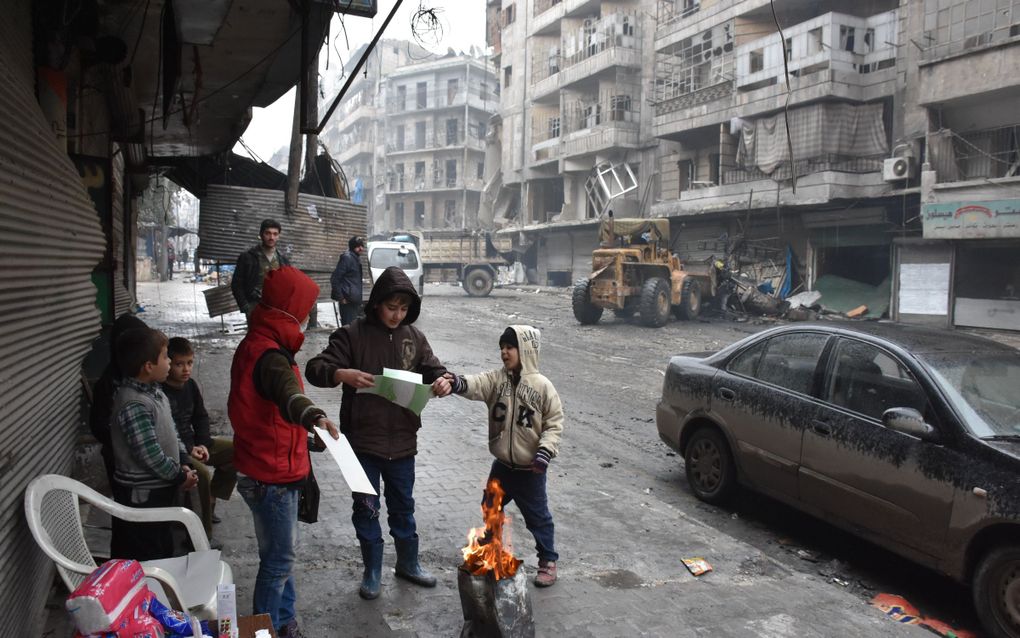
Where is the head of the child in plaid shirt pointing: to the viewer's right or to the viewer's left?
to the viewer's right

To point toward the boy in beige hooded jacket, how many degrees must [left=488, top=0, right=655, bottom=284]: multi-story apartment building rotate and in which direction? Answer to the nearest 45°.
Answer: approximately 45° to its left

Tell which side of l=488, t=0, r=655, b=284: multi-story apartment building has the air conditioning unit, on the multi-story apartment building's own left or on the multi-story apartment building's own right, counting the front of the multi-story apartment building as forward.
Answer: on the multi-story apartment building's own left

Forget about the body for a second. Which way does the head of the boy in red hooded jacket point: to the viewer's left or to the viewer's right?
to the viewer's right

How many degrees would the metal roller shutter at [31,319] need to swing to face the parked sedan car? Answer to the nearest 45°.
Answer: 0° — it already faces it

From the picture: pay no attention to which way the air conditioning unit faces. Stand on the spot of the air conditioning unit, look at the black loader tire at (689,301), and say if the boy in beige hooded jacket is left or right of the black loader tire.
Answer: left

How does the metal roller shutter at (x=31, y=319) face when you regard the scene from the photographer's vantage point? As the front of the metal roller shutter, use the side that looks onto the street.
facing to the right of the viewer

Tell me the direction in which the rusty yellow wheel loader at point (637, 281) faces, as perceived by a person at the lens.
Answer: facing away from the viewer and to the right of the viewer

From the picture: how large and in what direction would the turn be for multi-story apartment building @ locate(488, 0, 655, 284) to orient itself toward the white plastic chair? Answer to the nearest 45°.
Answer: approximately 45° to its left

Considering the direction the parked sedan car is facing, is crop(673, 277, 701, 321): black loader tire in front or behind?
behind

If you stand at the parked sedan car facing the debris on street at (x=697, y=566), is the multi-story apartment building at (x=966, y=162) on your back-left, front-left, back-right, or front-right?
back-right

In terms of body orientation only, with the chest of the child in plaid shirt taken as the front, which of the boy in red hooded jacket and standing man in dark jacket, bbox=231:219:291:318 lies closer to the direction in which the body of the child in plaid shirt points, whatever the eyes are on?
the boy in red hooded jacket
